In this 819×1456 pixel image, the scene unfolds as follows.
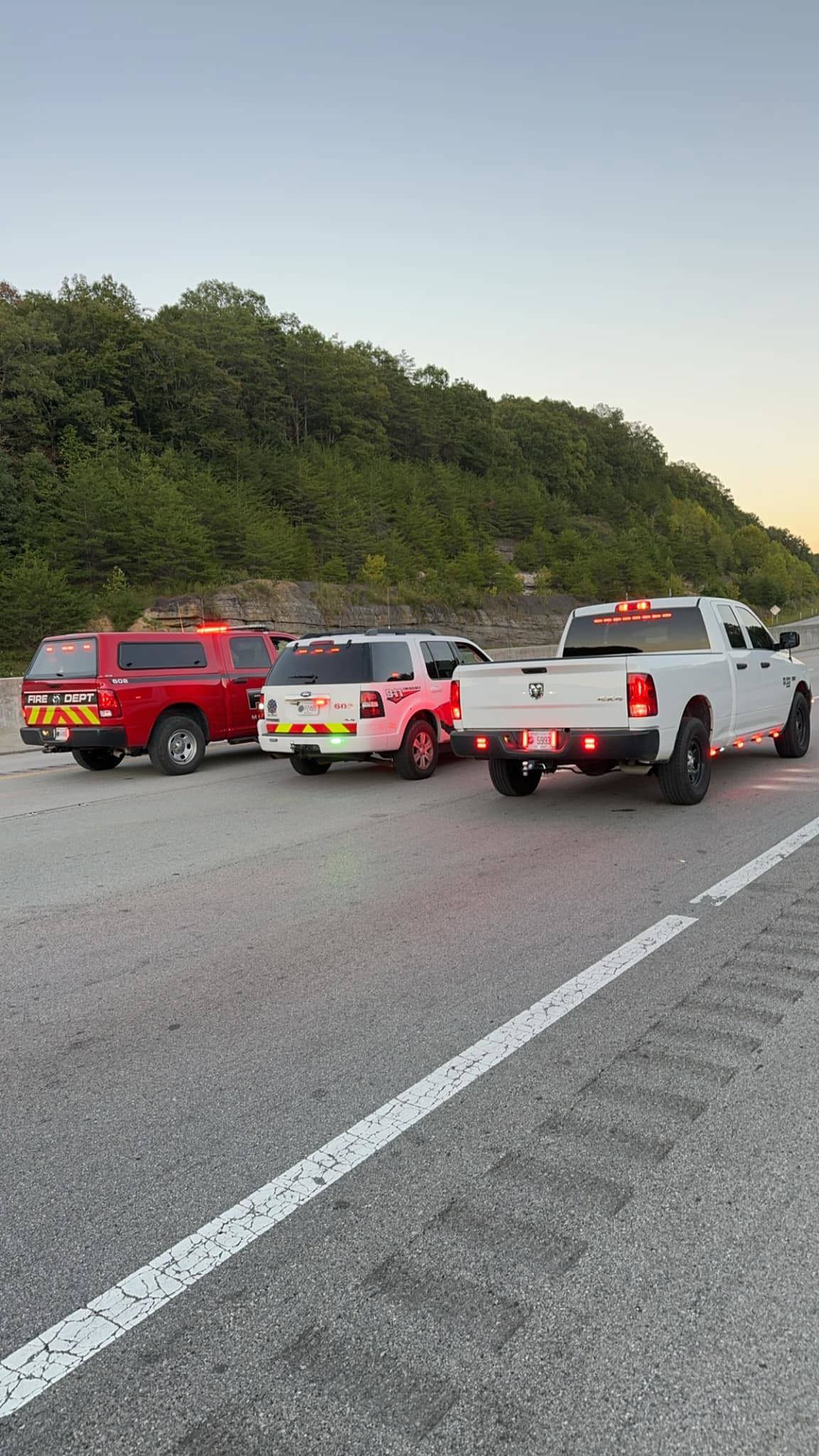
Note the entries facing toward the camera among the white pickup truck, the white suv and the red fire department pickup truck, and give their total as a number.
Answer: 0

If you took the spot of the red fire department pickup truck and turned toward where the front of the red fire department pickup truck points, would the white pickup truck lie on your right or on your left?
on your right

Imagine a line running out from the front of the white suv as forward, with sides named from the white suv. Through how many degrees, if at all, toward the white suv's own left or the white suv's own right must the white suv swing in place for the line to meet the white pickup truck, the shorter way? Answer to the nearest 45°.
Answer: approximately 90° to the white suv's own right

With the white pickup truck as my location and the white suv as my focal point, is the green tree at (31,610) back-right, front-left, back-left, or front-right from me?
front-right

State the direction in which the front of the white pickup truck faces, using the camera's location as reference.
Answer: facing away from the viewer and to the right of the viewer

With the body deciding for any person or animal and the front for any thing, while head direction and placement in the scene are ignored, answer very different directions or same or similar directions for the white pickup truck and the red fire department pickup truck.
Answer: same or similar directions

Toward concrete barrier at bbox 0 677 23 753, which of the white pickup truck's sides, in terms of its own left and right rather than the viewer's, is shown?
left

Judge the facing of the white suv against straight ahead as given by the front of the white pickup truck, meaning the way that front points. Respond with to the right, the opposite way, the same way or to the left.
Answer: the same way

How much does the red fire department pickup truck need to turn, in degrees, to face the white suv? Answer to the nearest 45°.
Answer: approximately 90° to its right

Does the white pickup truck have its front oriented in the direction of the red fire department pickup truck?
no

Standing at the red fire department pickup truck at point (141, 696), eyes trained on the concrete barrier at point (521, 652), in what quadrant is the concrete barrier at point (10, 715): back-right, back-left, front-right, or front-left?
front-left

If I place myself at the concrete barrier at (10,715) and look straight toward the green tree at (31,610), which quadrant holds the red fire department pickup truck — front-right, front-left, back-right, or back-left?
back-right

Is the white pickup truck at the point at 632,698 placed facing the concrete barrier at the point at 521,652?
no

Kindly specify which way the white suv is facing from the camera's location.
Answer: facing away from the viewer and to the right of the viewer

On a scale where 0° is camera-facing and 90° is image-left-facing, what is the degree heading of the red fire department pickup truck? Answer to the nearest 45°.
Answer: approximately 225°

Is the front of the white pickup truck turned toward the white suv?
no

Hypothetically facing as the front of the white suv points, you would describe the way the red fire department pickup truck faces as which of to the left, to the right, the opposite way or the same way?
the same way

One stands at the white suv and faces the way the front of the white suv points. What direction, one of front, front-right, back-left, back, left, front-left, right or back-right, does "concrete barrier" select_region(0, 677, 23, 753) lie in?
left
